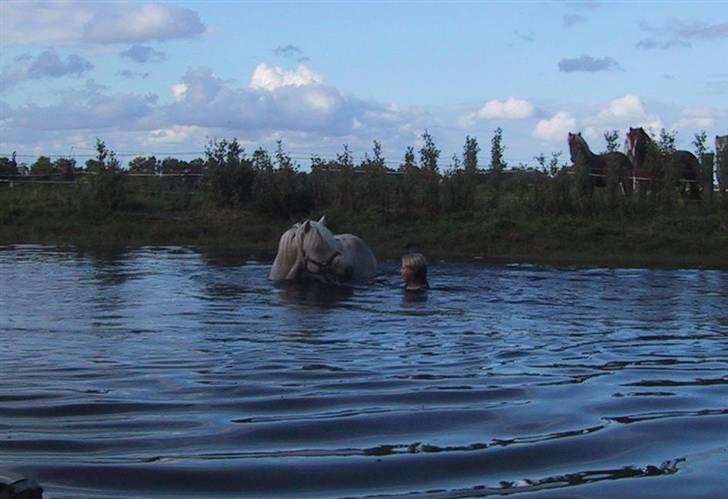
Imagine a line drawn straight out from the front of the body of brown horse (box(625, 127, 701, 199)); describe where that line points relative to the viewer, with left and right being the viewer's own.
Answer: facing the viewer and to the left of the viewer

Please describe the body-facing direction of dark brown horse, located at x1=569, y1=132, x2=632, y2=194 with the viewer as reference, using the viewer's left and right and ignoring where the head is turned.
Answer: facing to the left of the viewer

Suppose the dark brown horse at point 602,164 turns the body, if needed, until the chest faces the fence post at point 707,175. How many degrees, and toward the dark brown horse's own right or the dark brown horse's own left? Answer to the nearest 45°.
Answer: approximately 135° to the dark brown horse's own left

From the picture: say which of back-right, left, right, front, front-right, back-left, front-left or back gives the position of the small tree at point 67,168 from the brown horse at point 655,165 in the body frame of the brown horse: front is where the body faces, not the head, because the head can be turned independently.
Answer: front-right

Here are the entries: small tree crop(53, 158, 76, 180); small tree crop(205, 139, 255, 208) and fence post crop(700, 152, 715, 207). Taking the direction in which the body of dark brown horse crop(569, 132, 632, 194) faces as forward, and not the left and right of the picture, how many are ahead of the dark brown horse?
2

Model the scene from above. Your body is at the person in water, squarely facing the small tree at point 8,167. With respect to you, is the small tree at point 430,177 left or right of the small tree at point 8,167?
right
